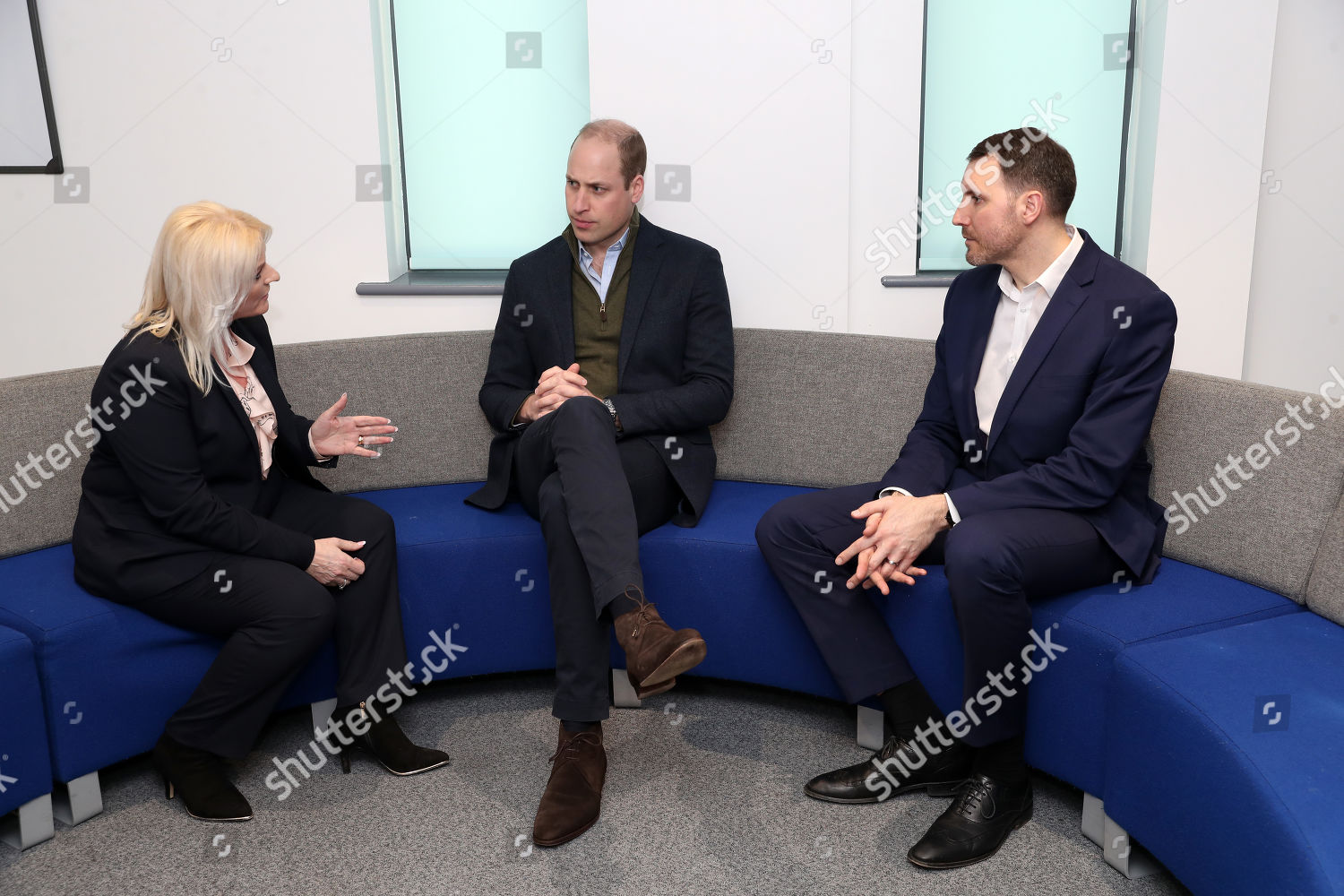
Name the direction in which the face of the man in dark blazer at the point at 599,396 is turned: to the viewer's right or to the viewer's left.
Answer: to the viewer's left

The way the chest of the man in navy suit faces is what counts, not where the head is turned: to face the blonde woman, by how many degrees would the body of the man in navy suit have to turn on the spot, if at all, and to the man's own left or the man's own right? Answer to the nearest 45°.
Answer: approximately 45° to the man's own right

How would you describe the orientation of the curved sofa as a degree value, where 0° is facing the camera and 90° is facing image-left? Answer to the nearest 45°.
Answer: approximately 0°

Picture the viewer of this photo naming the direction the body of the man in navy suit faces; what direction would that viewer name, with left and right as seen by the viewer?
facing the viewer and to the left of the viewer

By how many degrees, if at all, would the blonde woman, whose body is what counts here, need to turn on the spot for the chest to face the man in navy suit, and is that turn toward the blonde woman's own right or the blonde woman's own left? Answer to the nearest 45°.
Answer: approximately 45° to the blonde woman's own left

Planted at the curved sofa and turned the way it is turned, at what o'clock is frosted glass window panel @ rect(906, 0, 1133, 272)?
The frosted glass window panel is roughly at 7 o'clock from the curved sofa.

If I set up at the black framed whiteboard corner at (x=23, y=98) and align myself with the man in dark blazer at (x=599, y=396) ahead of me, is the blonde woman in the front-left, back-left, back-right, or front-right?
front-right

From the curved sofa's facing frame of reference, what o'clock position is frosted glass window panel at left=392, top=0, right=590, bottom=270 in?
The frosted glass window panel is roughly at 5 o'clock from the curved sofa.

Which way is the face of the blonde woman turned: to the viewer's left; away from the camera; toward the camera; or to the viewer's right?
to the viewer's right

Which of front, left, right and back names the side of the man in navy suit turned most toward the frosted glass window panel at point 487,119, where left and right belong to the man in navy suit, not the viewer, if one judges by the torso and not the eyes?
right

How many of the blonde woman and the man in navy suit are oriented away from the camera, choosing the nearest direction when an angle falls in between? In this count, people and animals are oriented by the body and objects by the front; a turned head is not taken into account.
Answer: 0

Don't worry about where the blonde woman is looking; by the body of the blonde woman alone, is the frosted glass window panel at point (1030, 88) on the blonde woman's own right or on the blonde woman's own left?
on the blonde woman's own left

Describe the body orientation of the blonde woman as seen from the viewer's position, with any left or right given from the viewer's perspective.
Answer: facing the viewer and to the right of the viewer

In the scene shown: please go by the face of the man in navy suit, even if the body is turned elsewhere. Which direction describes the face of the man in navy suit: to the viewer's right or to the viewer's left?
to the viewer's left
